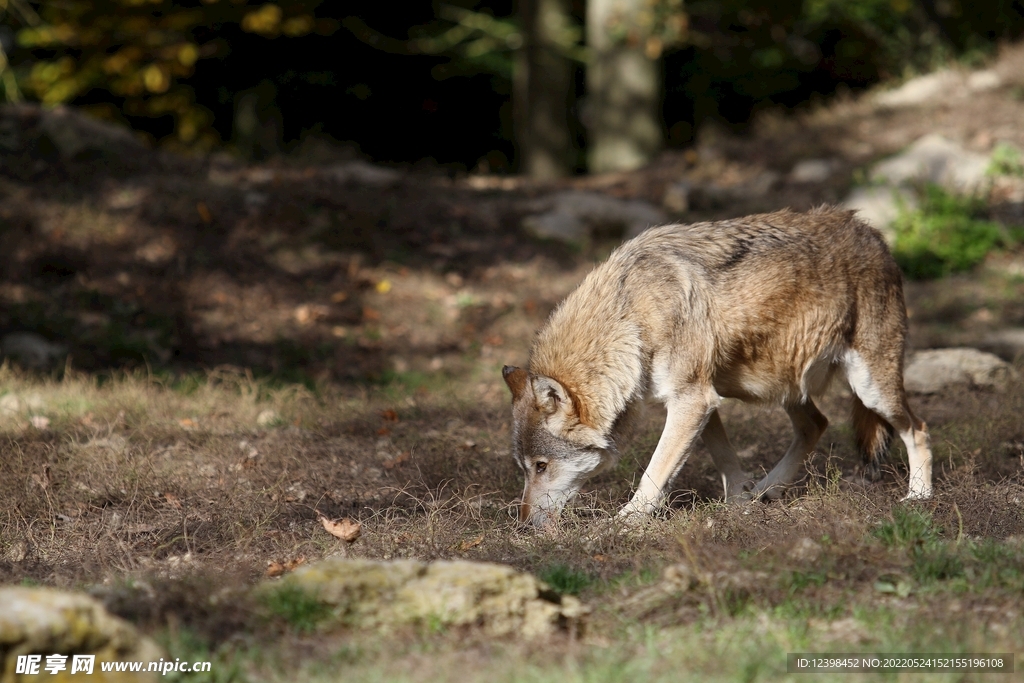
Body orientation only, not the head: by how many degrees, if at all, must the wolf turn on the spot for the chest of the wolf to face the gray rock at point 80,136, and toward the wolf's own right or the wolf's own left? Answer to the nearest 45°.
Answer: approximately 45° to the wolf's own right

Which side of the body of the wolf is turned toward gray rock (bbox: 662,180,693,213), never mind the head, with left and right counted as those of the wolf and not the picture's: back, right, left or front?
right

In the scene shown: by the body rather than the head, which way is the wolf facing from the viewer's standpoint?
to the viewer's left

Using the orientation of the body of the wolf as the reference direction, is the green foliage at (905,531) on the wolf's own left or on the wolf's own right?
on the wolf's own left

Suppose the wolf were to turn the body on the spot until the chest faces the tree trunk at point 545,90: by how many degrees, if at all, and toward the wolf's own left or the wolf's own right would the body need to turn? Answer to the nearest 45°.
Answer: approximately 90° to the wolf's own right

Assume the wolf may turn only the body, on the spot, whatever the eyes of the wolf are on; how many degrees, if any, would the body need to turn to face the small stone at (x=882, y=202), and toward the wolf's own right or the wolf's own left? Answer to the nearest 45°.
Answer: approximately 90° to the wolf's own right

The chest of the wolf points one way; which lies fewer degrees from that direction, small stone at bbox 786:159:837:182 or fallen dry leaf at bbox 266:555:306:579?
the fallen dry leaf

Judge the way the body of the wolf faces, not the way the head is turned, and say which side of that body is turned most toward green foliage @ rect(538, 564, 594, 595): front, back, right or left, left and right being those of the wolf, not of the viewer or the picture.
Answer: left

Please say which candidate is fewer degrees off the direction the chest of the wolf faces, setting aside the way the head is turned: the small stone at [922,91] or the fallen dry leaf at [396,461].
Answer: the fallen dry leaf

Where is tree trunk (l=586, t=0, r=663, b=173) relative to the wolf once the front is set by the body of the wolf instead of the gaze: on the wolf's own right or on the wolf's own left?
on the wolf's own right
